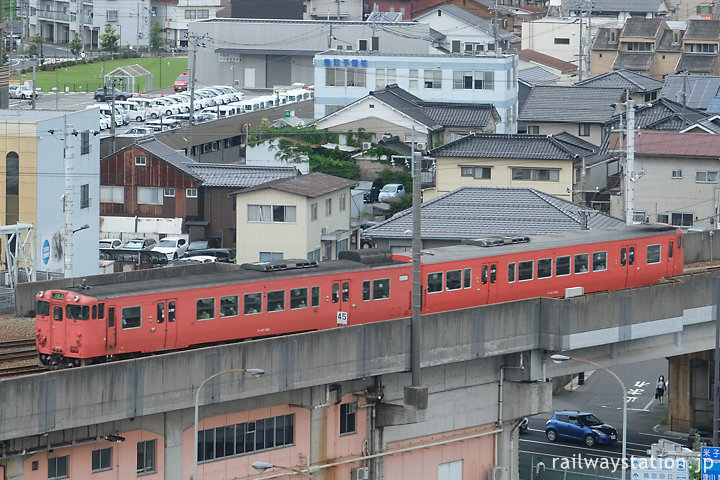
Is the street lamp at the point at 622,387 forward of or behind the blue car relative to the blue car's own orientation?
forward

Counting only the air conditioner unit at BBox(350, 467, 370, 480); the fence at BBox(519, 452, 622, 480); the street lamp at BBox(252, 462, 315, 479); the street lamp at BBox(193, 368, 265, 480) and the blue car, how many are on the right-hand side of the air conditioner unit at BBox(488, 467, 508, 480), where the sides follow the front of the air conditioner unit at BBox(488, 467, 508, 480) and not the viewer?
3

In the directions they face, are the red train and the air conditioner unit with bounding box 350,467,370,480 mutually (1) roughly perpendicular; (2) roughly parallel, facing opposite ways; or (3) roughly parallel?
roughly perpendicular

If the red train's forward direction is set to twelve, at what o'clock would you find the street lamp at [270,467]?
The street lamp is roughly at 11 o'clock from the red train.

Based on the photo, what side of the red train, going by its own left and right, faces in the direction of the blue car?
back

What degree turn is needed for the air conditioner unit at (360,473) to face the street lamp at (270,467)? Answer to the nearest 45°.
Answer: approximately 90° to its right

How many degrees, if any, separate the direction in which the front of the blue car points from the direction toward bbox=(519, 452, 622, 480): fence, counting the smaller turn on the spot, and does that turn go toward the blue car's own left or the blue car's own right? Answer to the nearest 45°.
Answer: approximately 45° to the blue car's own right

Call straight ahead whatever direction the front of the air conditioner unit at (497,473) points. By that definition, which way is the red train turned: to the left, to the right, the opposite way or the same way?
to the right

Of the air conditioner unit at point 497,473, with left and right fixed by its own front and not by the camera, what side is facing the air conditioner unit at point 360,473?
right

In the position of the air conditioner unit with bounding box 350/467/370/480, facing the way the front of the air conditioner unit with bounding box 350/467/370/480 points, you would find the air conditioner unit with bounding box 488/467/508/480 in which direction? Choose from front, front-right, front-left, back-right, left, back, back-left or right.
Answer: left

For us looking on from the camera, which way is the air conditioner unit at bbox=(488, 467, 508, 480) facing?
facing the viewer and to the right of the viewer
